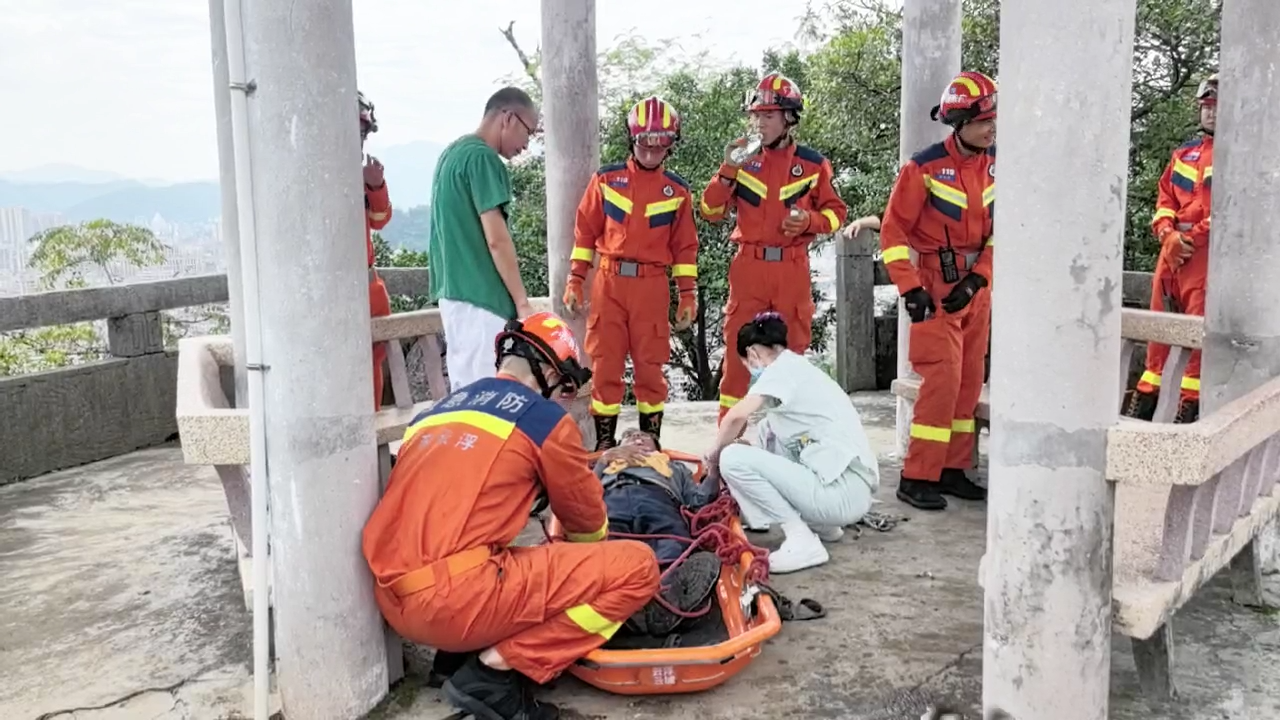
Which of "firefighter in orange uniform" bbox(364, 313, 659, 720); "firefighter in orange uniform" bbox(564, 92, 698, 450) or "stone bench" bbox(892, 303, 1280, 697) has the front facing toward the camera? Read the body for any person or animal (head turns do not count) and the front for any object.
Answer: "firefighter in orange uniform" bbox(564, 92, 698, 450)

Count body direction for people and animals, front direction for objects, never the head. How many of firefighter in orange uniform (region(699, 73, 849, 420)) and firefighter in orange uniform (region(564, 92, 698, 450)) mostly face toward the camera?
2

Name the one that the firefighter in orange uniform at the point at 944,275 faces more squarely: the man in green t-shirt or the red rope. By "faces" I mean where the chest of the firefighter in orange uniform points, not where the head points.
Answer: the red rope

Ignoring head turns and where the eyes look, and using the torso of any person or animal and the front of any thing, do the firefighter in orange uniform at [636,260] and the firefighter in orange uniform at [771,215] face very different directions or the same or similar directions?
same or similar directions

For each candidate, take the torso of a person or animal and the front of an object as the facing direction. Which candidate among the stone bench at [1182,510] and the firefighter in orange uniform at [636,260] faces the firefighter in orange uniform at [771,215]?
the stone bench

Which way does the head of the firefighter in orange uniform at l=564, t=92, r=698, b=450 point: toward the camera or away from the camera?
toward the camera

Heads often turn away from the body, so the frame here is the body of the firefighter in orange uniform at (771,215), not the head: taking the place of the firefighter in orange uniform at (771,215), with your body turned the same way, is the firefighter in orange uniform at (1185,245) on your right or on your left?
on your left

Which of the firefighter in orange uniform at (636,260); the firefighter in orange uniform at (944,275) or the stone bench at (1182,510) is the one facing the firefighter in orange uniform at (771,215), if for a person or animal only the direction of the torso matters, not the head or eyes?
the stone bench

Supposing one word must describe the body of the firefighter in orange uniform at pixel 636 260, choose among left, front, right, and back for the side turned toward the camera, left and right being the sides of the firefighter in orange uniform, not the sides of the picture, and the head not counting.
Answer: front

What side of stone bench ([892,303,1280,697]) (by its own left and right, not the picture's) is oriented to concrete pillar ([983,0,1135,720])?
left

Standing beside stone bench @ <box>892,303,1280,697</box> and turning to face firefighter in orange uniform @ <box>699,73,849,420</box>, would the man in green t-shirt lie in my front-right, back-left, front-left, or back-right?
front-left

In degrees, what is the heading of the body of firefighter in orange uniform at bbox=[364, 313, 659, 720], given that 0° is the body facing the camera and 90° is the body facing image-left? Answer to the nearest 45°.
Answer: approximately 225°

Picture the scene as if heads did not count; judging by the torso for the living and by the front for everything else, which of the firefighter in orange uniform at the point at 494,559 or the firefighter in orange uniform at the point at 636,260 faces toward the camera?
the firefighter in orange uniform at the point at 636,260

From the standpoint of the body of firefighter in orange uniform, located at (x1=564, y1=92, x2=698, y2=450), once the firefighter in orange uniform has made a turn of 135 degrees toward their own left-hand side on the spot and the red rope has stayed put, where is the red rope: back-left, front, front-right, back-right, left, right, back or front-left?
back-right

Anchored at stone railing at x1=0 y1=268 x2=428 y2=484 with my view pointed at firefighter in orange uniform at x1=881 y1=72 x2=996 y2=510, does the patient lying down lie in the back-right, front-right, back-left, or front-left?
front-right
